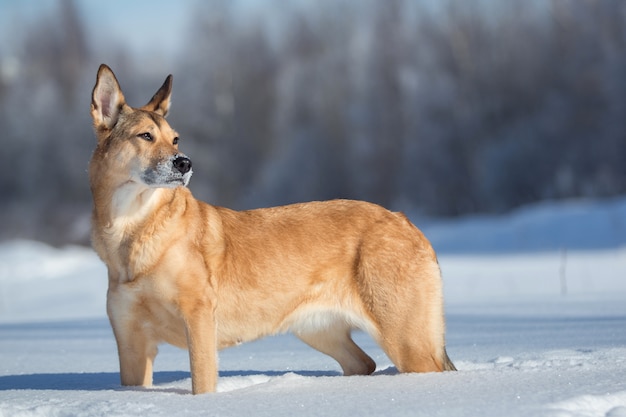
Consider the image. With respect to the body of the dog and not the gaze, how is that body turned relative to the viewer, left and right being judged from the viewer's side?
facing the viewer and to the left of the viewer
